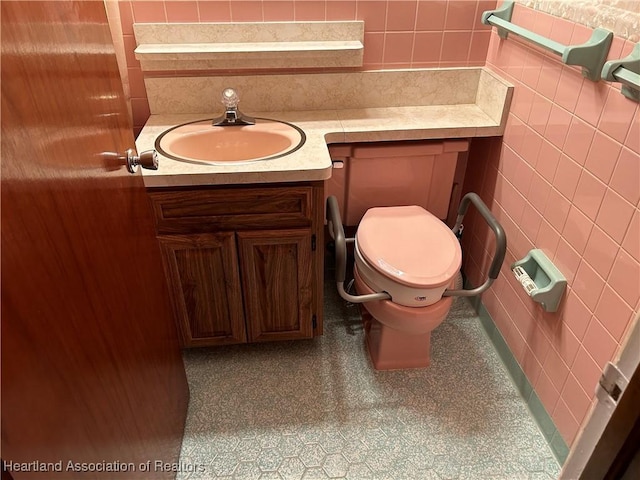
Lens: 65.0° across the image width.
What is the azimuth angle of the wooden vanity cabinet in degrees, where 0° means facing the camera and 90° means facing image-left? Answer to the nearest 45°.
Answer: approximately 0°

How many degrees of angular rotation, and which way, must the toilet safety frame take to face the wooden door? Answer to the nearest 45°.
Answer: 0° — it already faces it

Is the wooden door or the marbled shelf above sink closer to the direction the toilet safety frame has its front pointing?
the wooden door

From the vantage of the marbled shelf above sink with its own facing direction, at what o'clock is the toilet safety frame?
The toilet safety frame is roughly at 11 o'clock from the marbled shelf above sink.

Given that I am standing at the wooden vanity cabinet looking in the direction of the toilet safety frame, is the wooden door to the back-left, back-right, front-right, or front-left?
back-right
